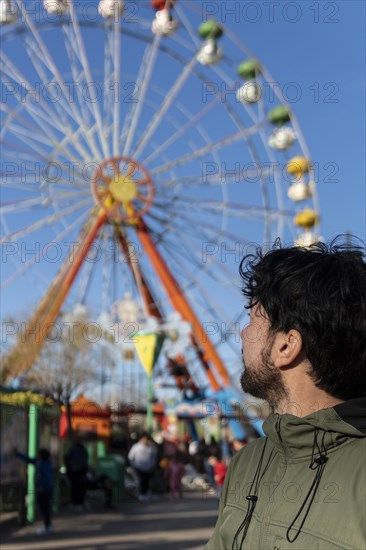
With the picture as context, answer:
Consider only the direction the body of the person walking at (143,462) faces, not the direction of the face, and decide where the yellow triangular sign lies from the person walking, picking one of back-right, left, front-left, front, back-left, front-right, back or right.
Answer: back

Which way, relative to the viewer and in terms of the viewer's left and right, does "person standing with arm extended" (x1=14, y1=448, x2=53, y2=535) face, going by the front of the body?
facing to the left of the viewer

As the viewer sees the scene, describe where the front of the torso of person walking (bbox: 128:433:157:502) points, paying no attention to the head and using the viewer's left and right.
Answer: facing the viewer

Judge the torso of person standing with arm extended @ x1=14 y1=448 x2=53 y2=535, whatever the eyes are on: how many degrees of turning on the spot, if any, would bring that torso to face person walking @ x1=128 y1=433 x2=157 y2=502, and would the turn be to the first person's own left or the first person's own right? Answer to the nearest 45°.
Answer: approximately 135° to the first person's own right

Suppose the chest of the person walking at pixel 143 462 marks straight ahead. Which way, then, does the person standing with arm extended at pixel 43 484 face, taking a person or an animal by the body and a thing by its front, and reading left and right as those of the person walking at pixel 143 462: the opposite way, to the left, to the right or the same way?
to the right
